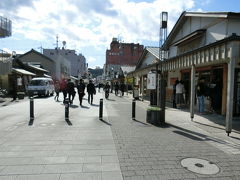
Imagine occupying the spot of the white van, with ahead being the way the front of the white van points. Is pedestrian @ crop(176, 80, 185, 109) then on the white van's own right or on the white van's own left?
on the white van's own left

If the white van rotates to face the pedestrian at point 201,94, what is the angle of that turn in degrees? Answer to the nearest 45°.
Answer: approximately 90° to its left

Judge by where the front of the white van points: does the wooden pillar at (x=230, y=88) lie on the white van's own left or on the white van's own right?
on the white van's own left
